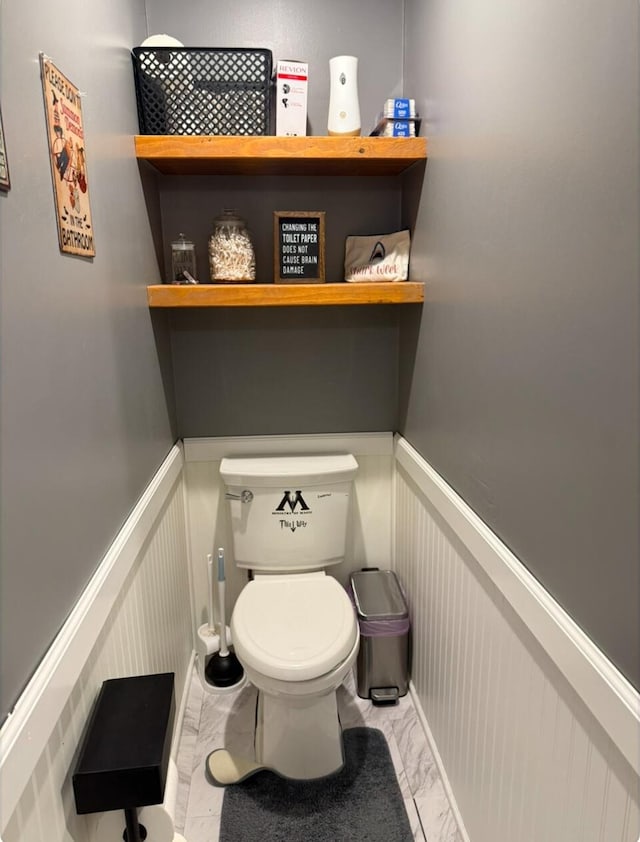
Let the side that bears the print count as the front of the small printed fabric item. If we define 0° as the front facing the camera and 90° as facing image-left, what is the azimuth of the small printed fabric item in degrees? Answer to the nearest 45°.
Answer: approximately 0°

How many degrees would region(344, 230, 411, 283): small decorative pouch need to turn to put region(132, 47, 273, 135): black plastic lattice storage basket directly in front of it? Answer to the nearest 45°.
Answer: approximately 45° to its right

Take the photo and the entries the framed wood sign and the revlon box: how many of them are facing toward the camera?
2
